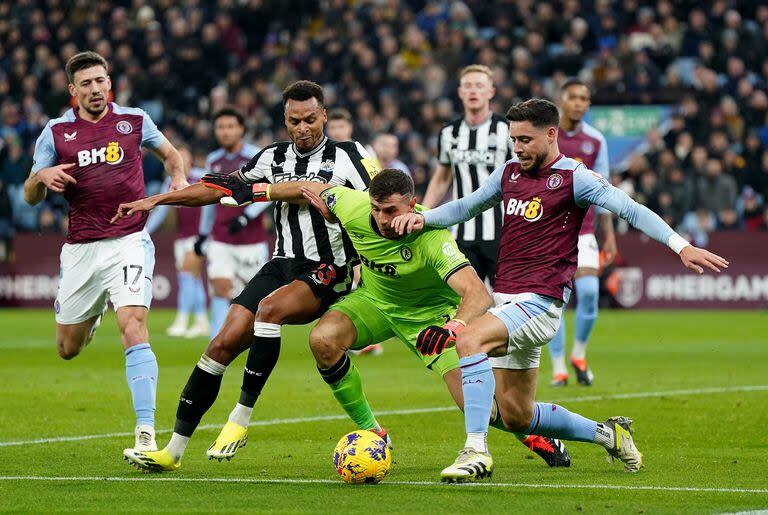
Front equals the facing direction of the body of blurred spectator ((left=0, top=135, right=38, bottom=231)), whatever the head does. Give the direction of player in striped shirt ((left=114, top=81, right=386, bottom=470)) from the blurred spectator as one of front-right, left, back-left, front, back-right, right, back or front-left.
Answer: front

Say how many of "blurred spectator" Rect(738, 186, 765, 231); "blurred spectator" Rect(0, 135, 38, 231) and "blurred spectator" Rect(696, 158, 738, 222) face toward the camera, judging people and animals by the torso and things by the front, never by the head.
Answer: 3

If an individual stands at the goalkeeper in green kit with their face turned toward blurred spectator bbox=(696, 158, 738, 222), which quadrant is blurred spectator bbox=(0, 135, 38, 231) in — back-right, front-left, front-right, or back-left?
front-left

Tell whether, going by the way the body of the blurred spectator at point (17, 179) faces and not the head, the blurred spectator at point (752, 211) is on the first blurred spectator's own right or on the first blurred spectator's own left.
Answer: on the first blurred spectator's own left

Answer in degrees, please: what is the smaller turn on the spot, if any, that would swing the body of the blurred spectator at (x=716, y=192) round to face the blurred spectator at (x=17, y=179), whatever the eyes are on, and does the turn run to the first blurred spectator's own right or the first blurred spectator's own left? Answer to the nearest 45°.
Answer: approximately 90° to the first blurred spectator's own right

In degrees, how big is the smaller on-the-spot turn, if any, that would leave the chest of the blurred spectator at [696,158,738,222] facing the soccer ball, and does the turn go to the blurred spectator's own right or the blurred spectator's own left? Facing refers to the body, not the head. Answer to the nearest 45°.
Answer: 0° — they already face it

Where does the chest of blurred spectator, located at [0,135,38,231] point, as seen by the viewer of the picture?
toward the camera

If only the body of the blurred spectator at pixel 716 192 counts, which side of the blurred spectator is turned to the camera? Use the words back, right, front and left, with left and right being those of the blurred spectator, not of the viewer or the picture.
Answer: front

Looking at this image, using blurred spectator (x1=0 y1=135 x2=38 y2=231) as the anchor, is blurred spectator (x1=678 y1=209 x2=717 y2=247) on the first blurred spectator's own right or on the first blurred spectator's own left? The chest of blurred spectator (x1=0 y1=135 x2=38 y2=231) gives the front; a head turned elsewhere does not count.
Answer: on the first blurred spectator's own left

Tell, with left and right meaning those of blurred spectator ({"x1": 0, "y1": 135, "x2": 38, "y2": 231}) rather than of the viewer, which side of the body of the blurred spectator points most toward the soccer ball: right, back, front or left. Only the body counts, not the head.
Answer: front

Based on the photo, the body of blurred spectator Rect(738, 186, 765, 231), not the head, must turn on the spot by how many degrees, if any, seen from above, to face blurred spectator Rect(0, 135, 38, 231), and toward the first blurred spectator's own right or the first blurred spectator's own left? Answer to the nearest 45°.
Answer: approximately 90° to the first blurred spectator's own right

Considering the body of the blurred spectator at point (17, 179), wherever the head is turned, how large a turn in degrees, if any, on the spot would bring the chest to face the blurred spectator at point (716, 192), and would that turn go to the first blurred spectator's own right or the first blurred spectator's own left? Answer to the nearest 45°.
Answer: approximately 45° to the first blurred spectator's own left

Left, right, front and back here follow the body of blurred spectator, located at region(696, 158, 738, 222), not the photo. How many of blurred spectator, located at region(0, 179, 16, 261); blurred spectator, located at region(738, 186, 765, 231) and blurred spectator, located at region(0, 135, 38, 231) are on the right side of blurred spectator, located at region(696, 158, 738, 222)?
2
